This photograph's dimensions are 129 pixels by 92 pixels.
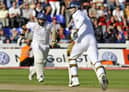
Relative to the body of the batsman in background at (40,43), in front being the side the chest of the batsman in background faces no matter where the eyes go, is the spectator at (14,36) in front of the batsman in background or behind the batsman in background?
behind

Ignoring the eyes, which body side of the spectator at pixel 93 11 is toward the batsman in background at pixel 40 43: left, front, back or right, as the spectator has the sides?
front

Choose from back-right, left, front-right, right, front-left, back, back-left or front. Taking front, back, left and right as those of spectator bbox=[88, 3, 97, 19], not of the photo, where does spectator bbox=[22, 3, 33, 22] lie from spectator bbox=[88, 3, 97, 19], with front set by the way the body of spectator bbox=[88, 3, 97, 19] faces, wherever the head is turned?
right

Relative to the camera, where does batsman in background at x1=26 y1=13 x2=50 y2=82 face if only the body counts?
toward the camera

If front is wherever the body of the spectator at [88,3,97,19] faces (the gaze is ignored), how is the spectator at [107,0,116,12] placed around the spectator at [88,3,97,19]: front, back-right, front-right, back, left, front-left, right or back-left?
back-left

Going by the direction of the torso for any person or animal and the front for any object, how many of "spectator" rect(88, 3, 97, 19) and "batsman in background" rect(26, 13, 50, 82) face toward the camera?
2

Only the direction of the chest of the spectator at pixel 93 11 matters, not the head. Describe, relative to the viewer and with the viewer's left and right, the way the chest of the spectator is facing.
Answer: facing the viewer

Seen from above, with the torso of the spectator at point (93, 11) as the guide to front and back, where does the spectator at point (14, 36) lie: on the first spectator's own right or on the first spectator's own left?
on the first spectator's own right

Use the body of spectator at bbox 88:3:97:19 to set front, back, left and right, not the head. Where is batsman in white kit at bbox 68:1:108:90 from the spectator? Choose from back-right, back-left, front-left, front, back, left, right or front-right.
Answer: front

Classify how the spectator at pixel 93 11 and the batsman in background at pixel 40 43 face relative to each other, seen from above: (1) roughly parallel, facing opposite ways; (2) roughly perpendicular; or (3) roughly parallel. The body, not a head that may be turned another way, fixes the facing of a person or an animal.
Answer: roughly parallel

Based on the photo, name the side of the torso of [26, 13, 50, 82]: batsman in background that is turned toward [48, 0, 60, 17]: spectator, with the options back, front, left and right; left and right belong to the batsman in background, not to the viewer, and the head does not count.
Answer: back

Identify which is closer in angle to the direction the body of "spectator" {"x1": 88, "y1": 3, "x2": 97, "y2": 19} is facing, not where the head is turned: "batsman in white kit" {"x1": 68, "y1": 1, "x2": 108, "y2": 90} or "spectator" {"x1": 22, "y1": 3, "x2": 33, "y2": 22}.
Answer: the batsman in white kit

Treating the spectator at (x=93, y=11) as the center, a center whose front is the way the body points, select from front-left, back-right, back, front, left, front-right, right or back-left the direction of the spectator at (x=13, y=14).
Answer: right
